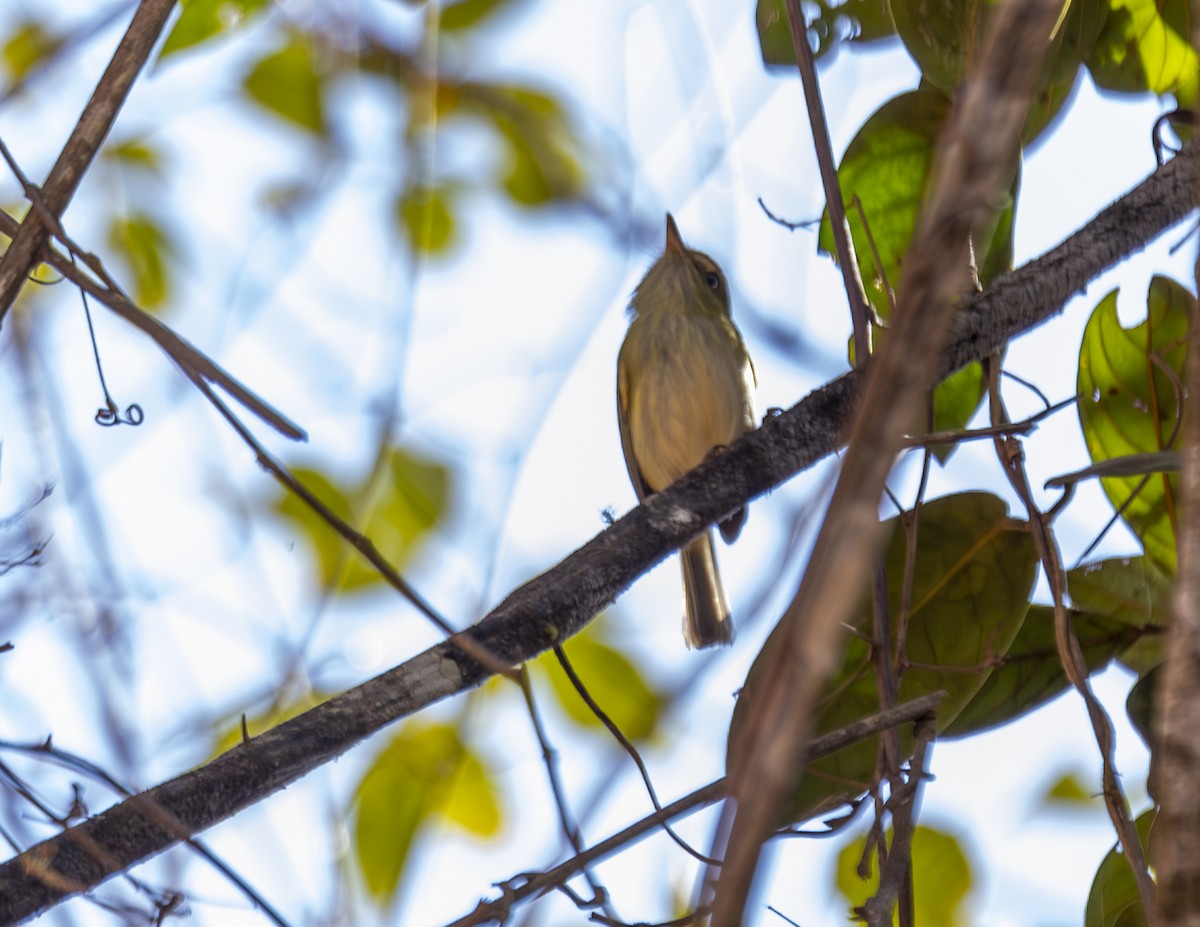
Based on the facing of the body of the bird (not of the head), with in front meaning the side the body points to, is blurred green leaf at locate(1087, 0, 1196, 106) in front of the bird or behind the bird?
in front

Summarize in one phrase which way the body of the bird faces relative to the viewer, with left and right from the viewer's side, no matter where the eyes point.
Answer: facing the viewer

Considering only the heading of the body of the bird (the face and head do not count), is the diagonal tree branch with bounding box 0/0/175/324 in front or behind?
in front
